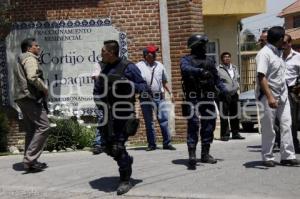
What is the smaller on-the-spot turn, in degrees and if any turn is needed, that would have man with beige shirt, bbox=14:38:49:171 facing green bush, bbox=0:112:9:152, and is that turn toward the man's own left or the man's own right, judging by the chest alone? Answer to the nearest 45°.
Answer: approximately 90° to the man's own left

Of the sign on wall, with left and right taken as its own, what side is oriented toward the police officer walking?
front

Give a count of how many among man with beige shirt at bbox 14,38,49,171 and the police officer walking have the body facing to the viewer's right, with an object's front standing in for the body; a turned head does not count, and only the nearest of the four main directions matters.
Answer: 1

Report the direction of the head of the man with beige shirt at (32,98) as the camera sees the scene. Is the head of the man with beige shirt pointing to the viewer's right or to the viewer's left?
to the viewer's right

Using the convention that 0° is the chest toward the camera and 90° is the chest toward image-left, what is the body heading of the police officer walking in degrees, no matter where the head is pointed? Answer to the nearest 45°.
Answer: approximately 45°

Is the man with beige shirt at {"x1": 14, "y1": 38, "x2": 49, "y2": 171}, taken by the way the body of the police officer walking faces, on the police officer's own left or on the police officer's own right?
on the police officer's own right

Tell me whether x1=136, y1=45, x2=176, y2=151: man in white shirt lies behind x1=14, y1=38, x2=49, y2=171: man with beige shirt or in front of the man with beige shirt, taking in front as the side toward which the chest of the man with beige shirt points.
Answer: in front

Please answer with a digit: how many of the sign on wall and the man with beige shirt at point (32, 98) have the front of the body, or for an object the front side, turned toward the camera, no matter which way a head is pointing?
1

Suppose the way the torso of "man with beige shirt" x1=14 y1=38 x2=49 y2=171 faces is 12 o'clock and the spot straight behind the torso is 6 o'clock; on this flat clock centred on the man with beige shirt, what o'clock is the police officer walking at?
The police officer walking is roughly at 2 o'clock from the man with beige shirt.

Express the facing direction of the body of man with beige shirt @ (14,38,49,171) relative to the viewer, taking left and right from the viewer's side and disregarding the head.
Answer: facing to the right of the viewer

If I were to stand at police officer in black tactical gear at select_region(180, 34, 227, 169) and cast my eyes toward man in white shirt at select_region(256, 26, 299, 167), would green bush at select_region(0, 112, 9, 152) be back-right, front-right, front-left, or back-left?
back-left

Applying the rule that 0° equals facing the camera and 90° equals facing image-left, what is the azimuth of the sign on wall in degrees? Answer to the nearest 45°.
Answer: approximately 0°

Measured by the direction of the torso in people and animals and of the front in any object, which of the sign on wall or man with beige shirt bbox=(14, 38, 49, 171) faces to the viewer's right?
the man with beige shirt
